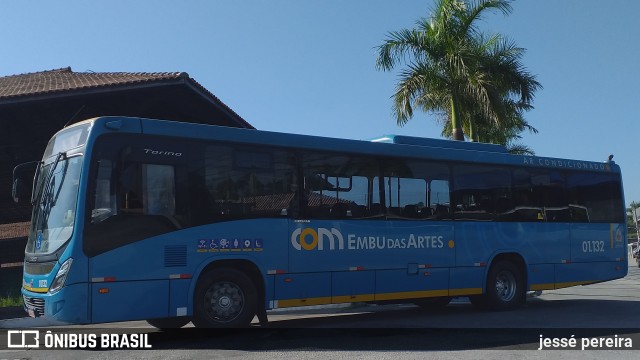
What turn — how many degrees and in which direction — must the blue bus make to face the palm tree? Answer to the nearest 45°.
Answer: approximately 180°

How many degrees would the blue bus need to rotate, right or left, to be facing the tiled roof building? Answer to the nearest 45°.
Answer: approximately 90° to its right

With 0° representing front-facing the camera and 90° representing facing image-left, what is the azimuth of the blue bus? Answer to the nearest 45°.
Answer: approximately 45°
